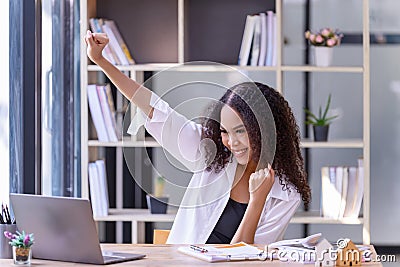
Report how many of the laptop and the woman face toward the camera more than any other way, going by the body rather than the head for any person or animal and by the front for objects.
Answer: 1

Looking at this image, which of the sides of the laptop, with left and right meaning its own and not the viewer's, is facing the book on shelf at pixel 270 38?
front

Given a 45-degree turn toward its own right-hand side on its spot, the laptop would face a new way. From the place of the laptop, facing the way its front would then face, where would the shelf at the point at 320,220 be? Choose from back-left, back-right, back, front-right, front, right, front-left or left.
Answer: front-left

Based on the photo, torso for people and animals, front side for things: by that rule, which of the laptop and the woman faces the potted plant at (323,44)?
the laptop

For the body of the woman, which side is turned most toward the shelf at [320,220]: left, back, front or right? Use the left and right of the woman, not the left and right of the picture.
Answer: back

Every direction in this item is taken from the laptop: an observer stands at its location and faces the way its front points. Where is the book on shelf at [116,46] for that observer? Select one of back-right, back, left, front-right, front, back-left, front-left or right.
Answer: front-left

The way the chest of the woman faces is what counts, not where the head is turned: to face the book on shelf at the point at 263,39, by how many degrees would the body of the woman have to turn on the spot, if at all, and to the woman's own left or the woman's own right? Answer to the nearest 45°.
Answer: approximately 180°

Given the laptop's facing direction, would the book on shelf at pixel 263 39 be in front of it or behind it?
in front

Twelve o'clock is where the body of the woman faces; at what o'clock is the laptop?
The laptop is roughly at 2 o'clock from the woman.

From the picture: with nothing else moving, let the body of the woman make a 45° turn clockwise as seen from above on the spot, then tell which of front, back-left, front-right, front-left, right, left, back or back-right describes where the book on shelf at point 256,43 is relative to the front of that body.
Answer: back-right

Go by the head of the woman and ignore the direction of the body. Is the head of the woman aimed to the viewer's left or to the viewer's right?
to the viewer's left

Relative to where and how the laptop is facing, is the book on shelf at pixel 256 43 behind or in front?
in front

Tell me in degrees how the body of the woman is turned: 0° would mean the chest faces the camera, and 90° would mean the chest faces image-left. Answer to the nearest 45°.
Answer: approximately 0°

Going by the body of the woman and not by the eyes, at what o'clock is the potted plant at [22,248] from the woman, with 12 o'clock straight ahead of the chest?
The potted plant is roughly at 2 o'clock from the woman.

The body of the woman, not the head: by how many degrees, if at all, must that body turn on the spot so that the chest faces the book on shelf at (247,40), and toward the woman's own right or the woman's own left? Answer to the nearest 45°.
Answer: approximately 180°

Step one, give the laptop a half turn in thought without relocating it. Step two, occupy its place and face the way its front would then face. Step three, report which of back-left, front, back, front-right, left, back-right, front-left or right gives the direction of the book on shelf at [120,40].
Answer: back-right
